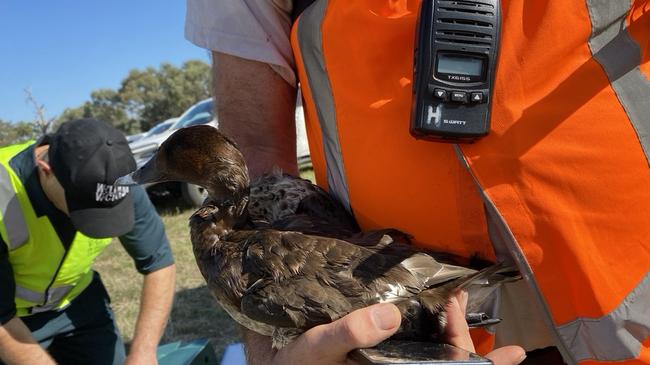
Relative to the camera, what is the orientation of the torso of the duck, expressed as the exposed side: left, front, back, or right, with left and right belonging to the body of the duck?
left

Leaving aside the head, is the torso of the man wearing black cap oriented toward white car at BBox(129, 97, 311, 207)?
no

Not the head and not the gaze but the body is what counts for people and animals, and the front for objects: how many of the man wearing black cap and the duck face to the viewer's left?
1

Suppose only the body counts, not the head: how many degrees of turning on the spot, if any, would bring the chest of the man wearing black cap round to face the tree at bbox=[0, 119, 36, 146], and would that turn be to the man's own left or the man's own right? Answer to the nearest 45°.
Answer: approximately 135° to the man's own left

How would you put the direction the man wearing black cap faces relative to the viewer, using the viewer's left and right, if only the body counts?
facing the viewer and to the right of the viewer

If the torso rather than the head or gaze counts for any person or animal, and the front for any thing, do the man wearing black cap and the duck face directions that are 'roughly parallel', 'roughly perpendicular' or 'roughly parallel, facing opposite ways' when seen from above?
roughly parallel, facing opposite ways

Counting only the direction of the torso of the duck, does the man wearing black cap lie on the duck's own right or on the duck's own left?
on the duck's own right

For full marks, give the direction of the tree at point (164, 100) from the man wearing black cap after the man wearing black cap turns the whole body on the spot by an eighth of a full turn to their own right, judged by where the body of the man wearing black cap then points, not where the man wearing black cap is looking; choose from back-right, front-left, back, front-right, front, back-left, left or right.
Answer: back

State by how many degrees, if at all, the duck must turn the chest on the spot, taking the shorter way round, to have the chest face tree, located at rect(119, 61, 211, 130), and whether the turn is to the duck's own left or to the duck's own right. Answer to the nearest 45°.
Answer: approximately 90° to the duck's own right

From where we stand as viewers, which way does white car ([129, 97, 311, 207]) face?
facing the viewer and to the left of the viewer
